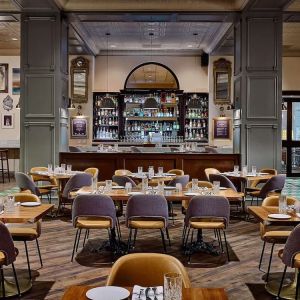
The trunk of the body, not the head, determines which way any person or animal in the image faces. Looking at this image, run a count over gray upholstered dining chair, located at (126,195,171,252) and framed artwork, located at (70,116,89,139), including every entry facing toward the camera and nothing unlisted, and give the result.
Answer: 1

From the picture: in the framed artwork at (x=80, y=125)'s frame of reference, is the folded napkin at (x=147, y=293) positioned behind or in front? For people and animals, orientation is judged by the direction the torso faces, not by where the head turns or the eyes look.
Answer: in front

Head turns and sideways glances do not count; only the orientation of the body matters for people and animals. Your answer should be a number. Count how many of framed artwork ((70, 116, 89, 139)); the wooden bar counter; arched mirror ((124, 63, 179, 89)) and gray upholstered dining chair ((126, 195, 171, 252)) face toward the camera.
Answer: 3

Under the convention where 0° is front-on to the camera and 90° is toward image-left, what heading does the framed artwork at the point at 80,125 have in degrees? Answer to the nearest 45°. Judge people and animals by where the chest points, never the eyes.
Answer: approximately 0°

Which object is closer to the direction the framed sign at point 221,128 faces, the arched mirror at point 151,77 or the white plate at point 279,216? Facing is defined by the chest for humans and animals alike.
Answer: the white plate

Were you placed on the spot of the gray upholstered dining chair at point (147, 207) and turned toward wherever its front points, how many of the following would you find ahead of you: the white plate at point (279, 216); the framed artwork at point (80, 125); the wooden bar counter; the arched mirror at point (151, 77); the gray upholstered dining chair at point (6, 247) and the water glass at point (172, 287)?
3

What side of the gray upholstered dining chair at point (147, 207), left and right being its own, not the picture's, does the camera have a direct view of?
back

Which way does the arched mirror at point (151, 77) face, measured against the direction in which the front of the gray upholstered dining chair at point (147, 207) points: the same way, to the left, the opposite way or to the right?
the opposite way

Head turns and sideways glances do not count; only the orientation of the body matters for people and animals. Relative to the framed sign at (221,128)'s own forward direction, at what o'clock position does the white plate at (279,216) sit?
The white plate is roughly at 12 o'clock from the framed sign.

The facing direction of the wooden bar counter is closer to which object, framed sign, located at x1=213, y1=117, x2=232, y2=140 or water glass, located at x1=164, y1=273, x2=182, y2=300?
the water glass

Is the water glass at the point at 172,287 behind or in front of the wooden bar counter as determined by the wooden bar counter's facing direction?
in front

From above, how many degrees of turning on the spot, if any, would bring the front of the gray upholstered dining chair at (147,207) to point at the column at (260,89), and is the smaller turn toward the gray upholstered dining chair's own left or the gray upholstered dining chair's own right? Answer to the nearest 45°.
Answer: approximately 45° to the gray upholstered dining chair's own right
